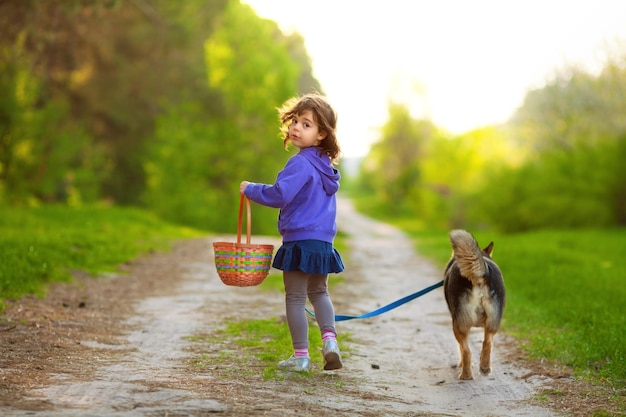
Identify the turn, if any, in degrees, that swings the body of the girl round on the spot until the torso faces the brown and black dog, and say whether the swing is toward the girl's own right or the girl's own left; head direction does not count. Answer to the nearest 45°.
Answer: approximately 135° to the girl's own right

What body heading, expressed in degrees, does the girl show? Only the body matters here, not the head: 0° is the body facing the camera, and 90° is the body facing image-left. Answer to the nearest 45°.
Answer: approximately 135°

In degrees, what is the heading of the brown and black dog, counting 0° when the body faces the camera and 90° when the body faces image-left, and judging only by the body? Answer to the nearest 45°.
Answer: approximately 180°

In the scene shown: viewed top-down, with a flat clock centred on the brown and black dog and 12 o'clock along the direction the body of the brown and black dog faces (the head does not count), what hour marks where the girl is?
The girl is roughly at 8 o'clock from the brown and black dog.
